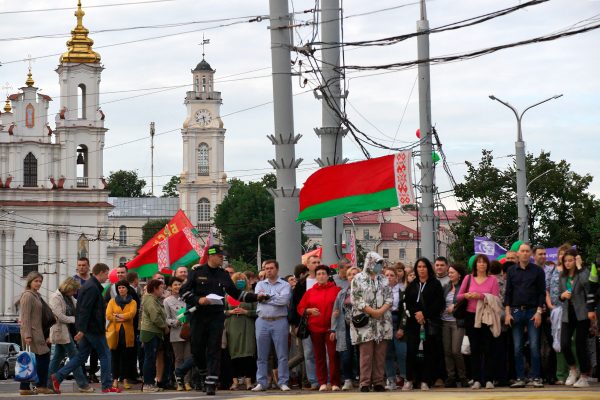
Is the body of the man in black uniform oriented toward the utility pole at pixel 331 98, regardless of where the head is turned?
no

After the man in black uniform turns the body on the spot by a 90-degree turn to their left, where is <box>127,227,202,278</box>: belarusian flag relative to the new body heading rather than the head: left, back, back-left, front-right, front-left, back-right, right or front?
front-left

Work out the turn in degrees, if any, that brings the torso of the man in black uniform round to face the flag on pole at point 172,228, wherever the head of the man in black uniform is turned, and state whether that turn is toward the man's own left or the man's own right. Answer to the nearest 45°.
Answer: approximately 135° to the man's own left

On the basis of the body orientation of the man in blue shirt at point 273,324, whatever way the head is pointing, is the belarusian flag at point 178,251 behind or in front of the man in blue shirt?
behind

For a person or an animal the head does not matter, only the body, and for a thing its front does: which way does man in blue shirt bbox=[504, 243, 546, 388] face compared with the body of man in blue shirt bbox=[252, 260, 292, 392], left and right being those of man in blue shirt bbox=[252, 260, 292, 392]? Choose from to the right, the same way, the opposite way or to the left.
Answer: the same way

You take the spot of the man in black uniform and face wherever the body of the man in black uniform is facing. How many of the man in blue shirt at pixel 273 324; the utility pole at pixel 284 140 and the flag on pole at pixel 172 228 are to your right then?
0

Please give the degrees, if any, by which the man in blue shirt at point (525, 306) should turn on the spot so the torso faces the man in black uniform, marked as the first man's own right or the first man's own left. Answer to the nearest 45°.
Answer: approximately 90° to the first man's own right

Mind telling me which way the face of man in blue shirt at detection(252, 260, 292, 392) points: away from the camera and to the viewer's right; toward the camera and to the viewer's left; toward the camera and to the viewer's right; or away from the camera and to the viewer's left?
toward the camera and to the viewer's left

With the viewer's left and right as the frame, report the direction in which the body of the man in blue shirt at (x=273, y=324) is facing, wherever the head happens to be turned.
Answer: facing the viewer

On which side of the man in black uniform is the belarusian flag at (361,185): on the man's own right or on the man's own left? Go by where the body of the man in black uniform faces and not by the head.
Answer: on the man's own left

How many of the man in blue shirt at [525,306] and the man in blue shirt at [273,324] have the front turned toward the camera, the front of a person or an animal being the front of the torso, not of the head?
2

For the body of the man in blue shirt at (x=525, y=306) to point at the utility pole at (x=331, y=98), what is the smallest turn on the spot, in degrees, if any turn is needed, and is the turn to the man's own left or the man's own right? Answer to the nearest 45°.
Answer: approximately 135° to the man's own right

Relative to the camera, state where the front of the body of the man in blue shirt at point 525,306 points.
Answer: toward the camera

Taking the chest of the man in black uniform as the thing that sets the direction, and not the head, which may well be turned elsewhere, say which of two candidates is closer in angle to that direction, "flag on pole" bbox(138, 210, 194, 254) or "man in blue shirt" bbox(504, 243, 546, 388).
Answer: the man in blue shirt

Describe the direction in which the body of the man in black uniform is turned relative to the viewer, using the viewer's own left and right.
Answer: facing the viewer and to the right of the viewer

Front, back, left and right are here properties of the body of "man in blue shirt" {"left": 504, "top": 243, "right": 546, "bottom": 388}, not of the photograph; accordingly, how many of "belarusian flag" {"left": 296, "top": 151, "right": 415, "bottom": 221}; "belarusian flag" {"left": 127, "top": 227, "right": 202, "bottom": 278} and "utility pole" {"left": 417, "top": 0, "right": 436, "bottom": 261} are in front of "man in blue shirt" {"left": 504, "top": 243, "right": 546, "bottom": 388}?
0
